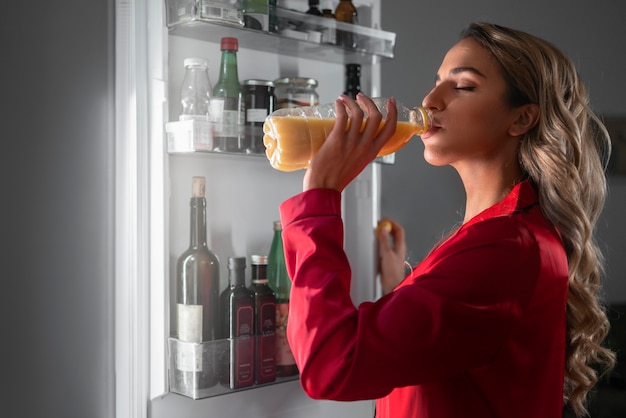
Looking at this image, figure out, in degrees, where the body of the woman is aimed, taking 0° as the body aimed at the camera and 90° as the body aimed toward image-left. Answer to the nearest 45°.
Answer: approximately 90°

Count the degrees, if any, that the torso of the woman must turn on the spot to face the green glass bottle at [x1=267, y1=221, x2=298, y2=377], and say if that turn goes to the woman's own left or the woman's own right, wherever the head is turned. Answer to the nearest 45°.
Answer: approximately 45° to the woman's own right

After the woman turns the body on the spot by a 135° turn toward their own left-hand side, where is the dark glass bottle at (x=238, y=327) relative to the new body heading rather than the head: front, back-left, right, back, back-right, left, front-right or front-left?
back

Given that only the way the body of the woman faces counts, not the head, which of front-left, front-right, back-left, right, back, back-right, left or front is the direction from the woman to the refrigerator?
front-right

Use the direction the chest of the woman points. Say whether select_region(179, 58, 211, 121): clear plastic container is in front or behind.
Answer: in front

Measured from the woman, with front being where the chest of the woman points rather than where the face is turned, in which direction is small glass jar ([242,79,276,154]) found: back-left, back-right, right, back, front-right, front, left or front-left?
front-right

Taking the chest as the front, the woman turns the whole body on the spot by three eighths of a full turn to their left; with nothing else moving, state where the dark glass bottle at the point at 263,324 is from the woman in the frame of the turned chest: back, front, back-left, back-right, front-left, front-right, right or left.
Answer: back

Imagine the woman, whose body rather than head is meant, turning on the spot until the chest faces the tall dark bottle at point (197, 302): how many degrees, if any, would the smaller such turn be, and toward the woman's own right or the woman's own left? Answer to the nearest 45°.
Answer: approximately 45° to the woman's own right

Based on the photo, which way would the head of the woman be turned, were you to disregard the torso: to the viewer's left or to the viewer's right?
to the viewer's left
